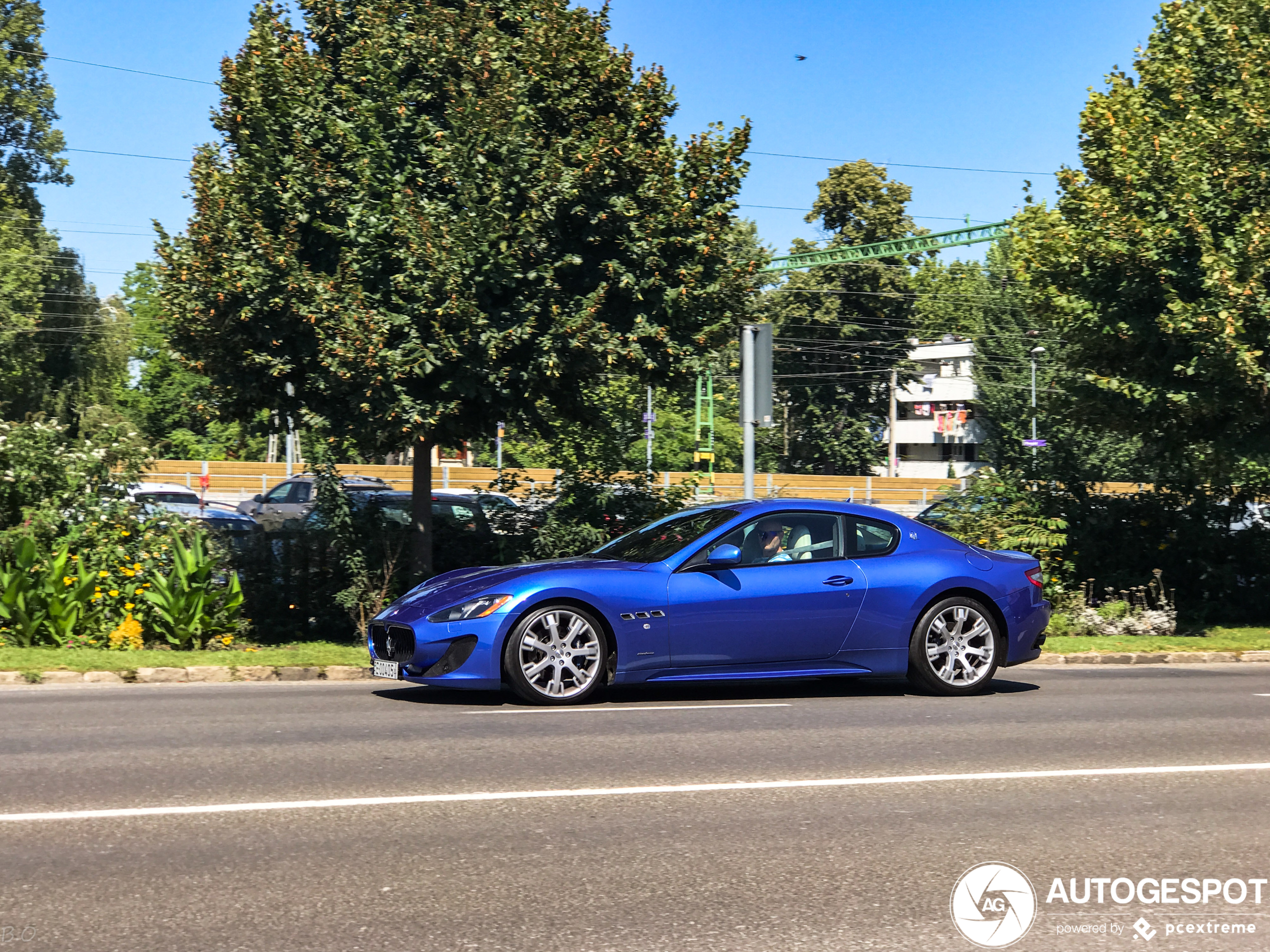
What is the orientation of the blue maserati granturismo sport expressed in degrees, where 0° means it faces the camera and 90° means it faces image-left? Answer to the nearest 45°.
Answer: approximately 90°

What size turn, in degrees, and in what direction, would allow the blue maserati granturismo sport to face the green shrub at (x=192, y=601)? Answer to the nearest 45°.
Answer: approximately 45° to its right

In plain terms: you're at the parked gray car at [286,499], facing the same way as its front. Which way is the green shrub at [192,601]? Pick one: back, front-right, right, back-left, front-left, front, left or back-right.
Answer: left

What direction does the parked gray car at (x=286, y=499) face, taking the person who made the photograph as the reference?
facing to the left of the viewer

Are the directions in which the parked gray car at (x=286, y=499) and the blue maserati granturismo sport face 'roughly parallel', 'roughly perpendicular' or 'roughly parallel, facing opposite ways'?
roughly parallel

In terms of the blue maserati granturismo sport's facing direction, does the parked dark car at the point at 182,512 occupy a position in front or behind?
in front

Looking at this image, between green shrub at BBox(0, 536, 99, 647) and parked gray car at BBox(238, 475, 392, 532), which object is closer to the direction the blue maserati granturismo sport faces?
the green shrub

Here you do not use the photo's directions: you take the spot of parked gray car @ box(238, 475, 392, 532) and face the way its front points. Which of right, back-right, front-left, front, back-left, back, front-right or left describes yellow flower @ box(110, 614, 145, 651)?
left
